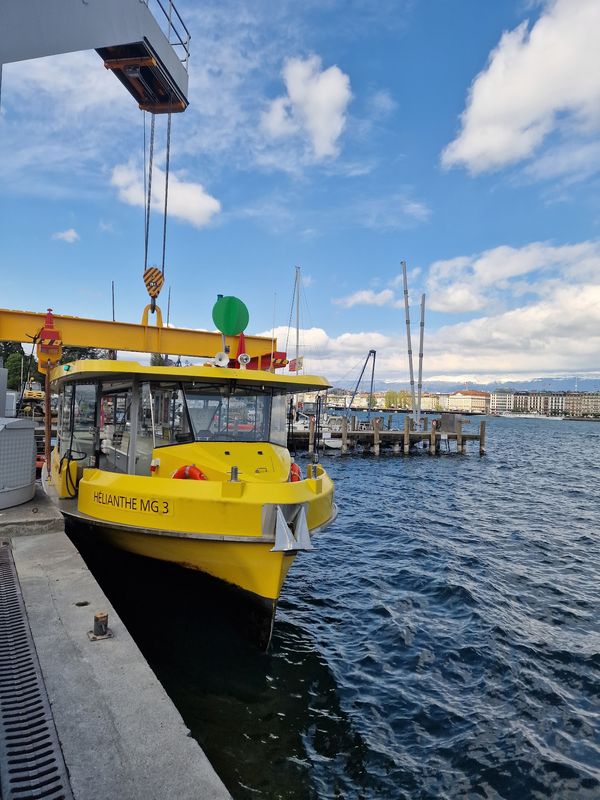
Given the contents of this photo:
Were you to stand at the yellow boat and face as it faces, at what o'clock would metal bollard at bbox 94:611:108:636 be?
The metal bollard is roughly at 2 o'clock from the yellow boat.

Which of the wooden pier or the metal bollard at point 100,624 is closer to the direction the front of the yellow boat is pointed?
the metal bollard

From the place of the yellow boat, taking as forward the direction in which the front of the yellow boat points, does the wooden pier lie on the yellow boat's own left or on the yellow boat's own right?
on the yellow boat's own left

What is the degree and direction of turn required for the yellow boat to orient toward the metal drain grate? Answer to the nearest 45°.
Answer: approximately 45° to its right

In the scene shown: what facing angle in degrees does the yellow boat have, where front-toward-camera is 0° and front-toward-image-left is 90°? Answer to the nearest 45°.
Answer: approximately 315°
